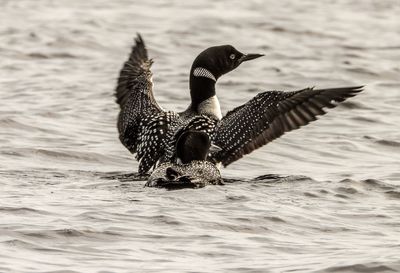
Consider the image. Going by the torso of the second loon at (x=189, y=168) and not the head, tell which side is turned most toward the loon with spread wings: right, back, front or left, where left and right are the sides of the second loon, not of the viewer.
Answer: front

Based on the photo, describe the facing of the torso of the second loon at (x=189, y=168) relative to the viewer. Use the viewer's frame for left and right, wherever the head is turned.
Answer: facing away from the viewer and to the right of the viewer
